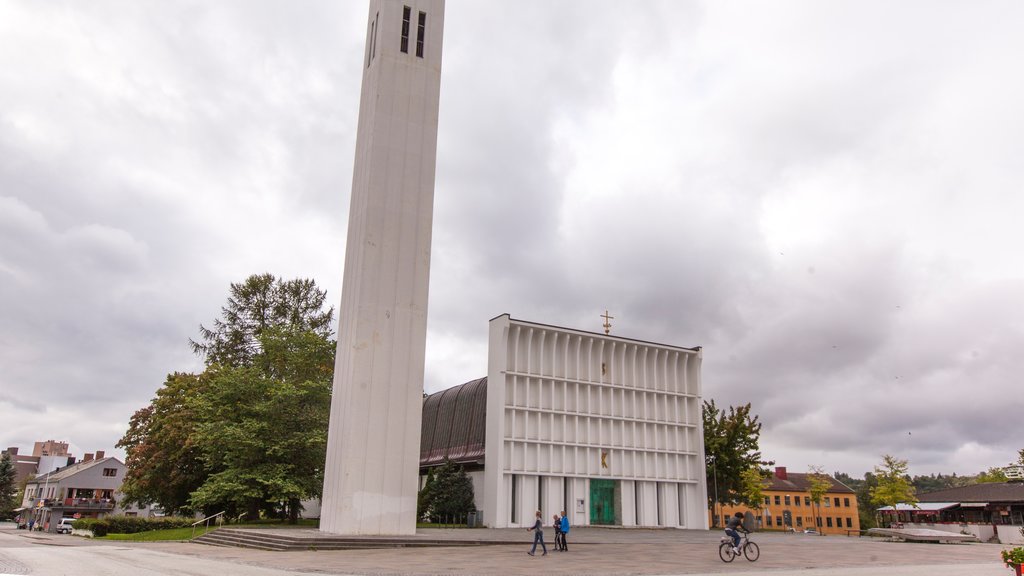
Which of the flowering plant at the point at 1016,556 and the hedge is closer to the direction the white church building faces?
the flowering plant

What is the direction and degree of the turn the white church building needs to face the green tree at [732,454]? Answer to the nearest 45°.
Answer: approximately 90° to its left

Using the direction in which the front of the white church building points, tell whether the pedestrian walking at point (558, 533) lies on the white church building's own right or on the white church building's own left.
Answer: on the white church building's own right

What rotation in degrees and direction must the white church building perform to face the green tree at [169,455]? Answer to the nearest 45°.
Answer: approximately 135° to its right

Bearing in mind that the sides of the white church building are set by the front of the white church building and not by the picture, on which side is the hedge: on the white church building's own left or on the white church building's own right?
on the white church building's own right

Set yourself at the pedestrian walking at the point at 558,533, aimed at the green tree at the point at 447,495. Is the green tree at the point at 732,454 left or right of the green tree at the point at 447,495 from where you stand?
right

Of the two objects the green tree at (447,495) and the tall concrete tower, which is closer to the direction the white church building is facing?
the tall concrete tower

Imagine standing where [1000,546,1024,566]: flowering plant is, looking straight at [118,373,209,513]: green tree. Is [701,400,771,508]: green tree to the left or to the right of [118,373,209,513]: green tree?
right

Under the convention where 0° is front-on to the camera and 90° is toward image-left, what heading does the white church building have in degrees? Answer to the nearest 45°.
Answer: approximately 315°

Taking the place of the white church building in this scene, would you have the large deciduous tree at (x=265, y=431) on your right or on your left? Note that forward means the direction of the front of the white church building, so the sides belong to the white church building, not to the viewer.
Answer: on your right

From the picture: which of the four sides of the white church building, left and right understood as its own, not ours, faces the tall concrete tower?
right

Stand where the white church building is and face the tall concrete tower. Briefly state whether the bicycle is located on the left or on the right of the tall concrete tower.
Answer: left
